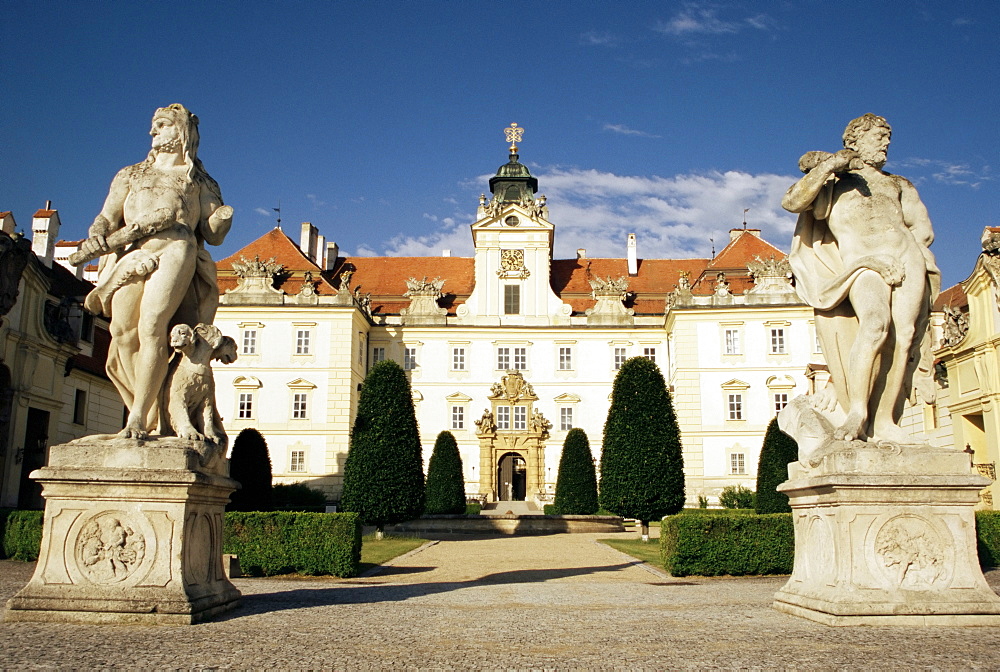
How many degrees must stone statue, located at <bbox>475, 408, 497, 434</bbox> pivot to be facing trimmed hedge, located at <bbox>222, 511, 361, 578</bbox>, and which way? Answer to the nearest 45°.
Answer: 0° — it already faces it

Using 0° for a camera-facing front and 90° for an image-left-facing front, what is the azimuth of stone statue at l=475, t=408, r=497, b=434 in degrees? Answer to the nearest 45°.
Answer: approximately 0°

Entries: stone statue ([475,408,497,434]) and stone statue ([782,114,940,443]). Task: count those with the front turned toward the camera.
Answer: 2

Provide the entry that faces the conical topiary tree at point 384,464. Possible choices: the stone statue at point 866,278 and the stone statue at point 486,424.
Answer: the stone statue at point 486,424

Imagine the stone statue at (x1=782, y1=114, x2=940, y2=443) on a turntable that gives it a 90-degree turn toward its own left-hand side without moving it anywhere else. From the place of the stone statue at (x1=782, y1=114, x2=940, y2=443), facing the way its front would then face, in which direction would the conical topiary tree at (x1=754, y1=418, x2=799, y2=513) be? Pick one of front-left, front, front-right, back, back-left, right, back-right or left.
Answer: left

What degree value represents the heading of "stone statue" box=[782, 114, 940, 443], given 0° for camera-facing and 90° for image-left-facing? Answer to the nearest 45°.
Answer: approximately 0°

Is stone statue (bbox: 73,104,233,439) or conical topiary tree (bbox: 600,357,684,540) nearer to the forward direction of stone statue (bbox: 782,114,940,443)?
the stone statue

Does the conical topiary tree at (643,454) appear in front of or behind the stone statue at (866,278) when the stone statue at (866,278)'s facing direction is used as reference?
behind

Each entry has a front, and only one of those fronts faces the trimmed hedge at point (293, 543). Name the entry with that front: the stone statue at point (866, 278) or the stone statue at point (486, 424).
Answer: the stone statue at point (486, 424)
